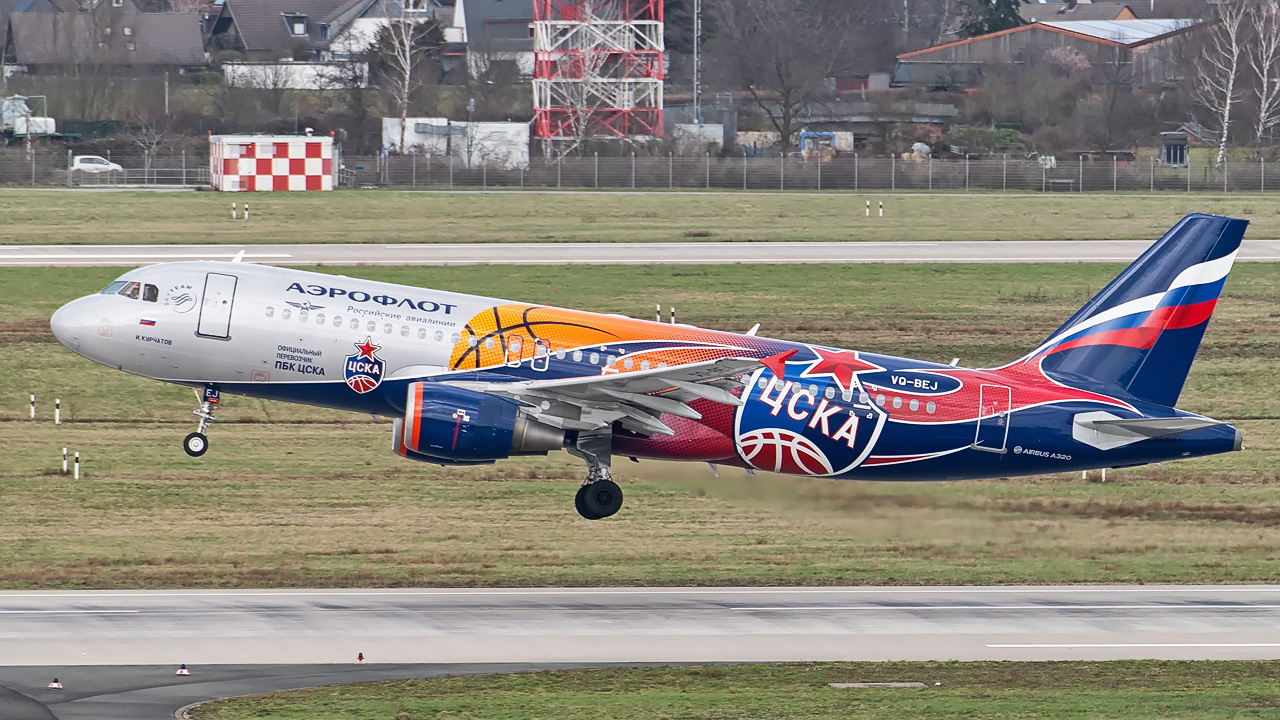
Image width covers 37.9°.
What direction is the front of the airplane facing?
to the viewer's left
